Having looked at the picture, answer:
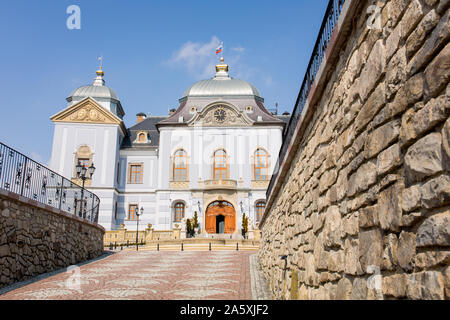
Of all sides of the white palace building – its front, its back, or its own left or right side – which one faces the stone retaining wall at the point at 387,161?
front

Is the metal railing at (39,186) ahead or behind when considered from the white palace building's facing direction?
ahead

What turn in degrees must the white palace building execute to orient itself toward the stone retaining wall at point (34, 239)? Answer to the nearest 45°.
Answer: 0° — it already faces it

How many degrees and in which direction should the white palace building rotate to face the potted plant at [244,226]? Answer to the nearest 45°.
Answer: approximately 45° to its left

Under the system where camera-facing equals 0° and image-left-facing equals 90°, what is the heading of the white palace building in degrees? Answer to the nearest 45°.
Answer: approximately 0°
